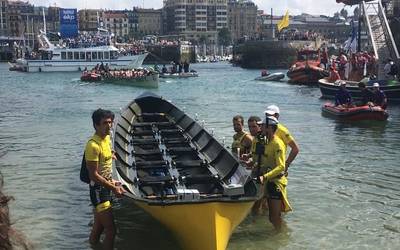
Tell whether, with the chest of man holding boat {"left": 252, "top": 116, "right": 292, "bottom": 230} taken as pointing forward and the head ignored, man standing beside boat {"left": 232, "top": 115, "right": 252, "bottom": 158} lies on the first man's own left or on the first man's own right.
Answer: on the first man's own right

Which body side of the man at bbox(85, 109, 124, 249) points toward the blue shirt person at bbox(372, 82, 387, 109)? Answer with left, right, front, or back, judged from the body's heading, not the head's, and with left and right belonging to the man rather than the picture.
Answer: left

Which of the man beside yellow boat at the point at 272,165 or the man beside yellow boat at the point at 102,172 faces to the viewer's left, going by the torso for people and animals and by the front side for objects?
the man beside yellow boat at the point at 272,165

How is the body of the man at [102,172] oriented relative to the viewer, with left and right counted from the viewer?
facing the viewer and to the right of the viewer

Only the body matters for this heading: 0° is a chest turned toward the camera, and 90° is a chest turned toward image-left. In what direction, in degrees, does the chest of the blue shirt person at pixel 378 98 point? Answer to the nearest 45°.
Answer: approximately 90°

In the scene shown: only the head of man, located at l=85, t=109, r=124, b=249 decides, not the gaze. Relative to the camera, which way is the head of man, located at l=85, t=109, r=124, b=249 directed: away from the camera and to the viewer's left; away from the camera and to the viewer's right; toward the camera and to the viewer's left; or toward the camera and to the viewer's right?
toward the camera and to the viewer's right

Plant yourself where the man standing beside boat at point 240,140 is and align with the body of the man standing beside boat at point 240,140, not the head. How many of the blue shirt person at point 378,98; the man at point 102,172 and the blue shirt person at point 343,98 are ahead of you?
1

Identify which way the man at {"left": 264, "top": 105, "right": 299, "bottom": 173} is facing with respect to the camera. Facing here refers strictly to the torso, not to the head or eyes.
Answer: to the viewer's left

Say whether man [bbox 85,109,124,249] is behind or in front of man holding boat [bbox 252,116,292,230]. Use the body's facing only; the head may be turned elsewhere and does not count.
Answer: in front
